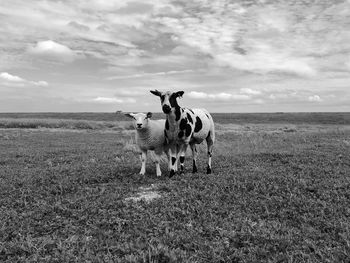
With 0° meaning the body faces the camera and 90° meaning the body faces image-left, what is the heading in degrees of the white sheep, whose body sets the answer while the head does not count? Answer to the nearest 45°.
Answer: approximately 45°

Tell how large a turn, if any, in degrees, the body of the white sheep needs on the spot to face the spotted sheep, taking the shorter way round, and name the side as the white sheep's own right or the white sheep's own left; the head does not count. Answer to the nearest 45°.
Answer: approximately 90° to the white sheep's own left

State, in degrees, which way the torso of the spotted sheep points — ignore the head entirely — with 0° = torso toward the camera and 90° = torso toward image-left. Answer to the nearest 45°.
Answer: approximately 45°
